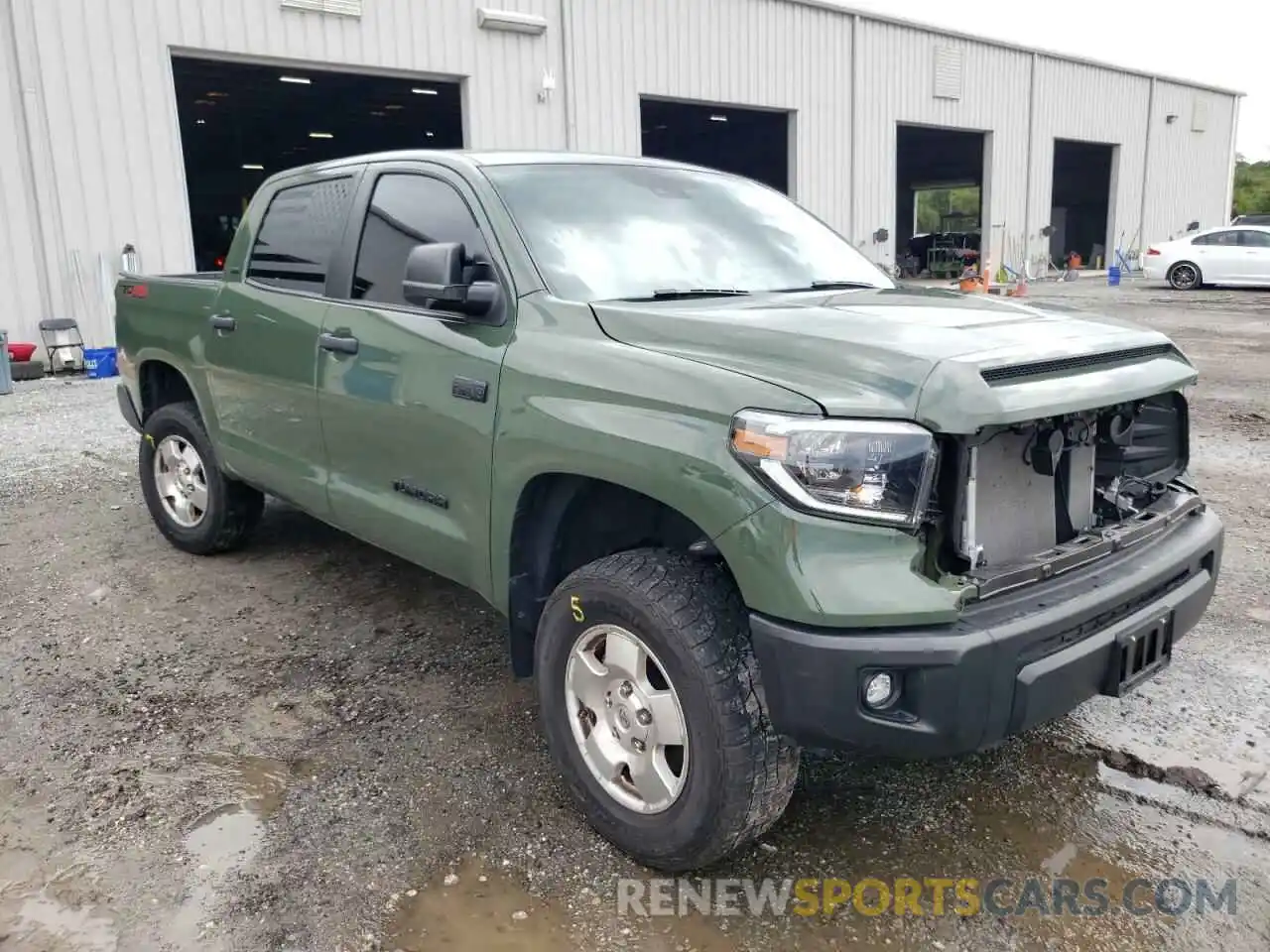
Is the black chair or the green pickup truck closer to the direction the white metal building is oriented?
the green pickup truck

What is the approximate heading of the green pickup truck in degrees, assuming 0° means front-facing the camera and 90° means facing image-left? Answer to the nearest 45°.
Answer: approximately 315°

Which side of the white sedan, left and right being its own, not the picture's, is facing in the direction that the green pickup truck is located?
right

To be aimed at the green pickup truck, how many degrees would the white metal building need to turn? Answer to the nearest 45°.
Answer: approximately 45° to its right

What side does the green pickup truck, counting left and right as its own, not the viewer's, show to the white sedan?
left

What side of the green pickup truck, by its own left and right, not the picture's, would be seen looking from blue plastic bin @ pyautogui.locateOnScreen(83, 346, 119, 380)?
back

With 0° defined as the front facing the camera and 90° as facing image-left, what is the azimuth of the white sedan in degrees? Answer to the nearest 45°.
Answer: approximately 270°

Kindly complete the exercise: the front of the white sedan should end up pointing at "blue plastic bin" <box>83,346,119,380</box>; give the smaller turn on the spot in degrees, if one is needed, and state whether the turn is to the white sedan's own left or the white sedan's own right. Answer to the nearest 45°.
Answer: approximately 135° to the white sedan's own right
